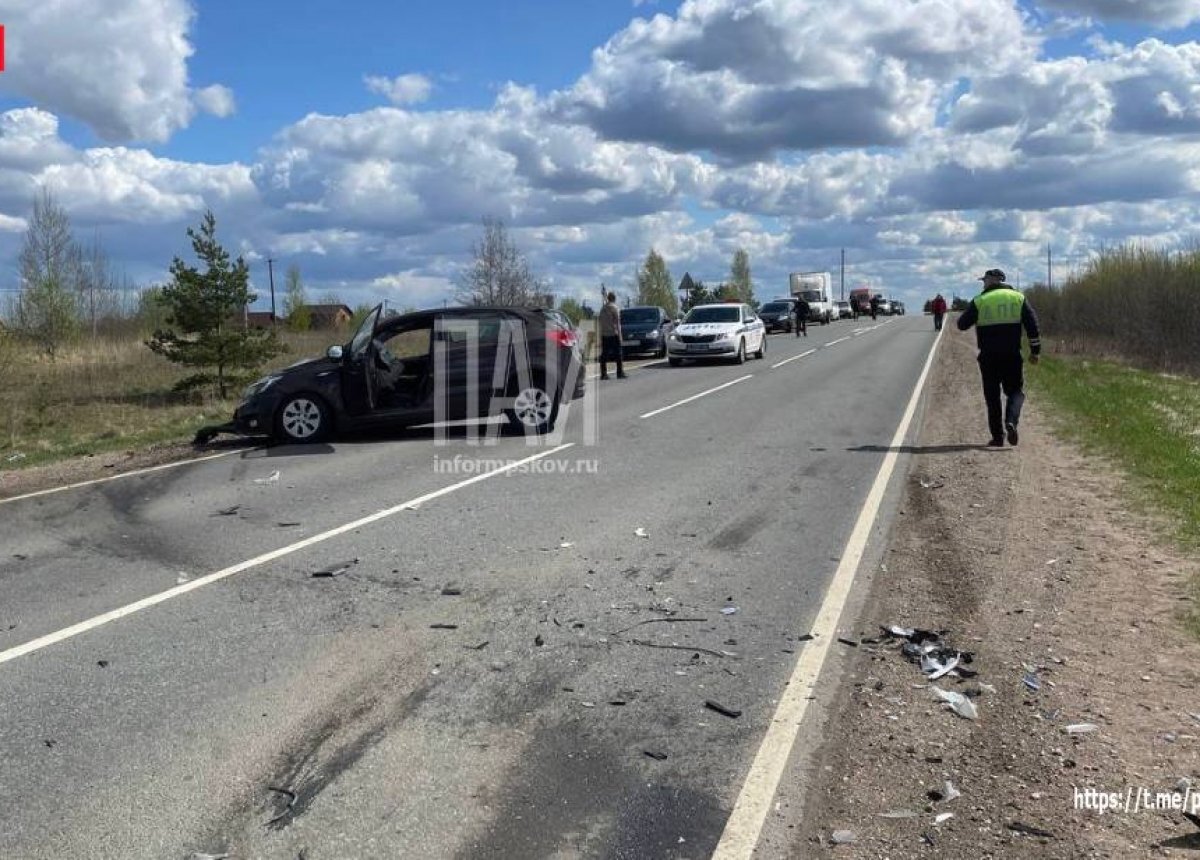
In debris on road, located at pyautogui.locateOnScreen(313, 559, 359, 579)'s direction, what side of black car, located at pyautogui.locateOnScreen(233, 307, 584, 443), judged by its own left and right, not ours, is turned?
left

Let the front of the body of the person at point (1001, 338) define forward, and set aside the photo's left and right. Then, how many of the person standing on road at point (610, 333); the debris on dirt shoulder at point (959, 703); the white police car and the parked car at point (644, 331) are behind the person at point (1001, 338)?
1

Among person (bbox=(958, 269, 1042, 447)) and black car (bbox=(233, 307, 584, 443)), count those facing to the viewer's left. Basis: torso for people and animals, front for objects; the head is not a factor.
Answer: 1

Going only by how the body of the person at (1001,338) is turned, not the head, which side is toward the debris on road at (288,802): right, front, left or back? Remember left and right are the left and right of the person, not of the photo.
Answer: back

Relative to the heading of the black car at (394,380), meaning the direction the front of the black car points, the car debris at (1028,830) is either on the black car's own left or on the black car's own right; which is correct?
on the black car's own left

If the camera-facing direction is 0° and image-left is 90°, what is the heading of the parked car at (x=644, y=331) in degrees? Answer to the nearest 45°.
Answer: approximately 45°

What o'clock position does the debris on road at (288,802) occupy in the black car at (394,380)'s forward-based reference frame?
The debris on road is roughly at 9 o'clock from the black car.

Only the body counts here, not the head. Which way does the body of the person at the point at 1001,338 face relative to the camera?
away from the camera

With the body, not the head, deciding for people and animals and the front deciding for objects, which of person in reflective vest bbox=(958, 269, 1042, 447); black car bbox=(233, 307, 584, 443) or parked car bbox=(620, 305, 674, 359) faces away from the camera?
the person in reflective vest

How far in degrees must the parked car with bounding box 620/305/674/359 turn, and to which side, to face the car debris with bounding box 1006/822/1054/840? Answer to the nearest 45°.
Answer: approximately 45° to its left

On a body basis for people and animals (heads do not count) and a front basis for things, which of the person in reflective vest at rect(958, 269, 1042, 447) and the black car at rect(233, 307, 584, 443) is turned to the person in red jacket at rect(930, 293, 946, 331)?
the person in reflective vest at rect(958, 269, 1042, 447)

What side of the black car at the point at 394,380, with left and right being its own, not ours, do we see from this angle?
left

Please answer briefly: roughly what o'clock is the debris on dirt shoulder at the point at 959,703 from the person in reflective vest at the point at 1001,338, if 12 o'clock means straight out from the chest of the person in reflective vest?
The debris on dirt shoulder is roughly at 6 o'clock from the person in reflective vest.

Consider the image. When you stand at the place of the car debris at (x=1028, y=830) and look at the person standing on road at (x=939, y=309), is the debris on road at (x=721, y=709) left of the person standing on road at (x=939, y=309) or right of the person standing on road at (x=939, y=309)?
left

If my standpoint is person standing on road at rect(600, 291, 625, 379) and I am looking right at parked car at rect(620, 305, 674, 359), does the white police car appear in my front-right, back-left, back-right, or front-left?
front-right
